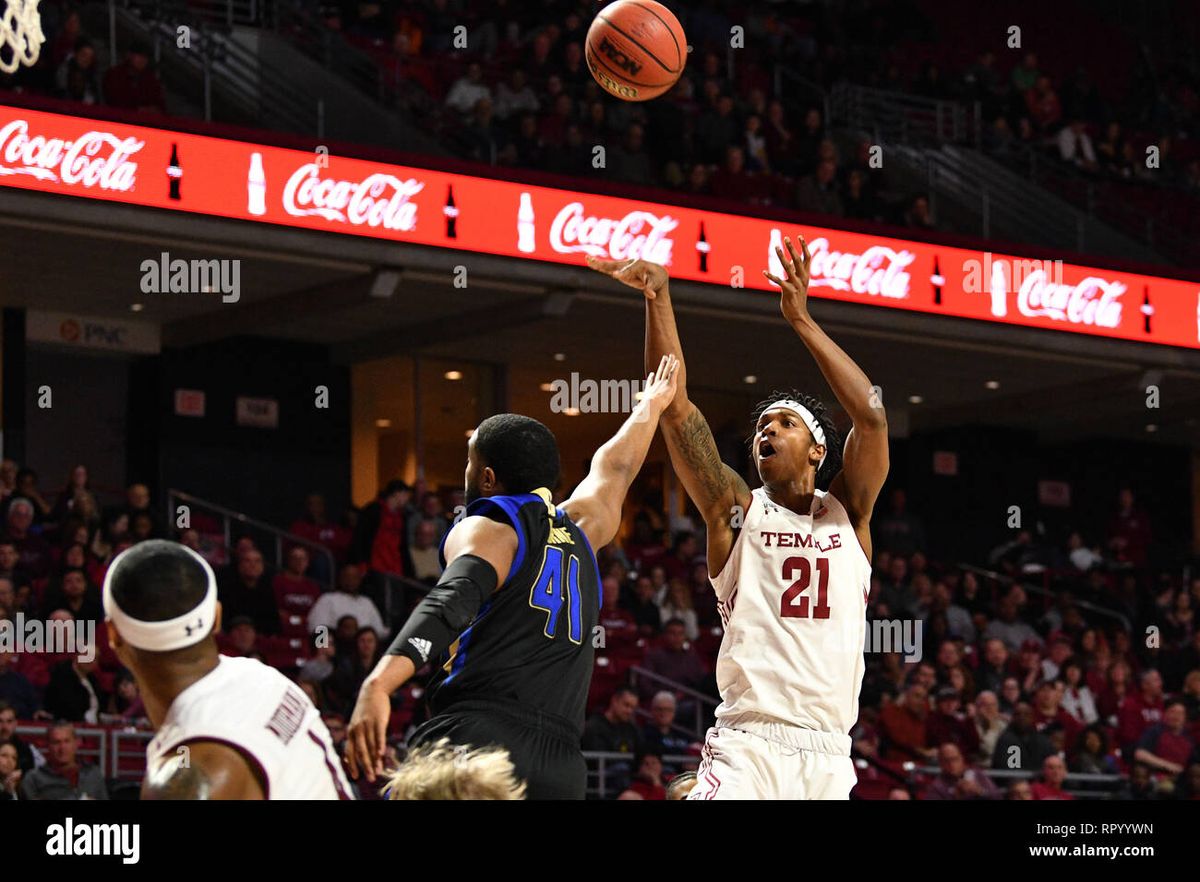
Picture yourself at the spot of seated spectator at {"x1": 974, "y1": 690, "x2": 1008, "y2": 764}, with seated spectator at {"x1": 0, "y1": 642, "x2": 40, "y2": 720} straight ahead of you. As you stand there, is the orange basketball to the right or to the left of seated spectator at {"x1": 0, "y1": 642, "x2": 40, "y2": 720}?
left

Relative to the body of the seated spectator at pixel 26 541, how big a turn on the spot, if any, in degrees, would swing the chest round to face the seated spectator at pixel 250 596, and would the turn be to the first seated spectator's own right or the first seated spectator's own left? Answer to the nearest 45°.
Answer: approximately 90° to the first seated spectator's own left

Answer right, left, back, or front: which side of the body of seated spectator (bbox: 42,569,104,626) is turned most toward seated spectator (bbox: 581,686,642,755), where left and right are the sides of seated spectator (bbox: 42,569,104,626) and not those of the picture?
left

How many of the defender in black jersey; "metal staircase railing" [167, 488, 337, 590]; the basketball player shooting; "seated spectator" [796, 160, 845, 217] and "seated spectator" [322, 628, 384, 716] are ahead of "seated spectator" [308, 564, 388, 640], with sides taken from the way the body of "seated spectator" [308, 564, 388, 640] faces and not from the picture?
3

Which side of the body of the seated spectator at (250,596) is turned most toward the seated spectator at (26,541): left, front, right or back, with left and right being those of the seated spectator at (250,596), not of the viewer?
right

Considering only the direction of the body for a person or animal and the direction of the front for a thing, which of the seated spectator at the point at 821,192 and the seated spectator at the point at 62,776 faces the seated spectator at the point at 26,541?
the seated spectator at the point at 821,192

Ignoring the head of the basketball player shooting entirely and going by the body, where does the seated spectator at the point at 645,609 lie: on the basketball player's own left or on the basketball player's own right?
on the basketball player's own right

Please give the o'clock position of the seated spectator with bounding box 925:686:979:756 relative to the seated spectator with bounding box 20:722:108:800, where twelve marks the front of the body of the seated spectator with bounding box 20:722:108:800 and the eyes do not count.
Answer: the seated spectator with bounding box 925:686:979:756 is roughly at 8 o'clock from the seated spectator with bounding box 20:722:108:800.

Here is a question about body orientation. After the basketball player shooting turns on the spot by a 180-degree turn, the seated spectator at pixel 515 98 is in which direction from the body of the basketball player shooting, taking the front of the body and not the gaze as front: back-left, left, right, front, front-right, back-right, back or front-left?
front-left
